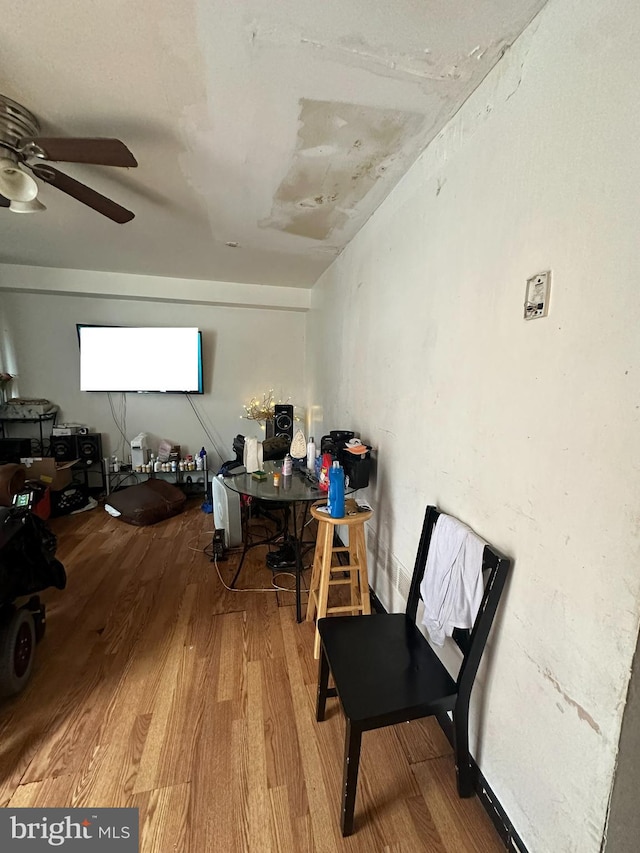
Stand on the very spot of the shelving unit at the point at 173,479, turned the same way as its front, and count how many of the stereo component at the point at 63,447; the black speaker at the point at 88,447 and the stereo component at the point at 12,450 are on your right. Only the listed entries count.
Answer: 3

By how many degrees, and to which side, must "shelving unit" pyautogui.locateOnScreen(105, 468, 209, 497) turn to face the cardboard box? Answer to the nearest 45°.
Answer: approximately 90° to its right

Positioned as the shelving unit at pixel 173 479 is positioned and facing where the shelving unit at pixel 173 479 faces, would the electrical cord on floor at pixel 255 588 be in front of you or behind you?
in front

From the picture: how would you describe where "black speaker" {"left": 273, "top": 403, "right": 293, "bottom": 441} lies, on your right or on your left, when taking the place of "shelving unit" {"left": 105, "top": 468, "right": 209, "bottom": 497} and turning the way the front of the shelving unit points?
on your left

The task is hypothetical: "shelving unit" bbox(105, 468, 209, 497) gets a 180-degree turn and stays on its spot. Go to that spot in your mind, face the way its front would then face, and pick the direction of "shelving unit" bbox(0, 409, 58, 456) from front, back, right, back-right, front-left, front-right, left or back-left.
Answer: left

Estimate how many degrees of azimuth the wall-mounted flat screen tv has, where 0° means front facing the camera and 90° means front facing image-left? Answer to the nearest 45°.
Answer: approximately 0°

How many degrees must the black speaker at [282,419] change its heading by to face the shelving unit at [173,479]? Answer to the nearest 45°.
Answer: approximately 90° to its right

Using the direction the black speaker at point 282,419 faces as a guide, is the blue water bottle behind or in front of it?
in front

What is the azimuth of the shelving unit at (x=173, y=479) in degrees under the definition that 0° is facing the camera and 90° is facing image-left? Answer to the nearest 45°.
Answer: approximately 0°
